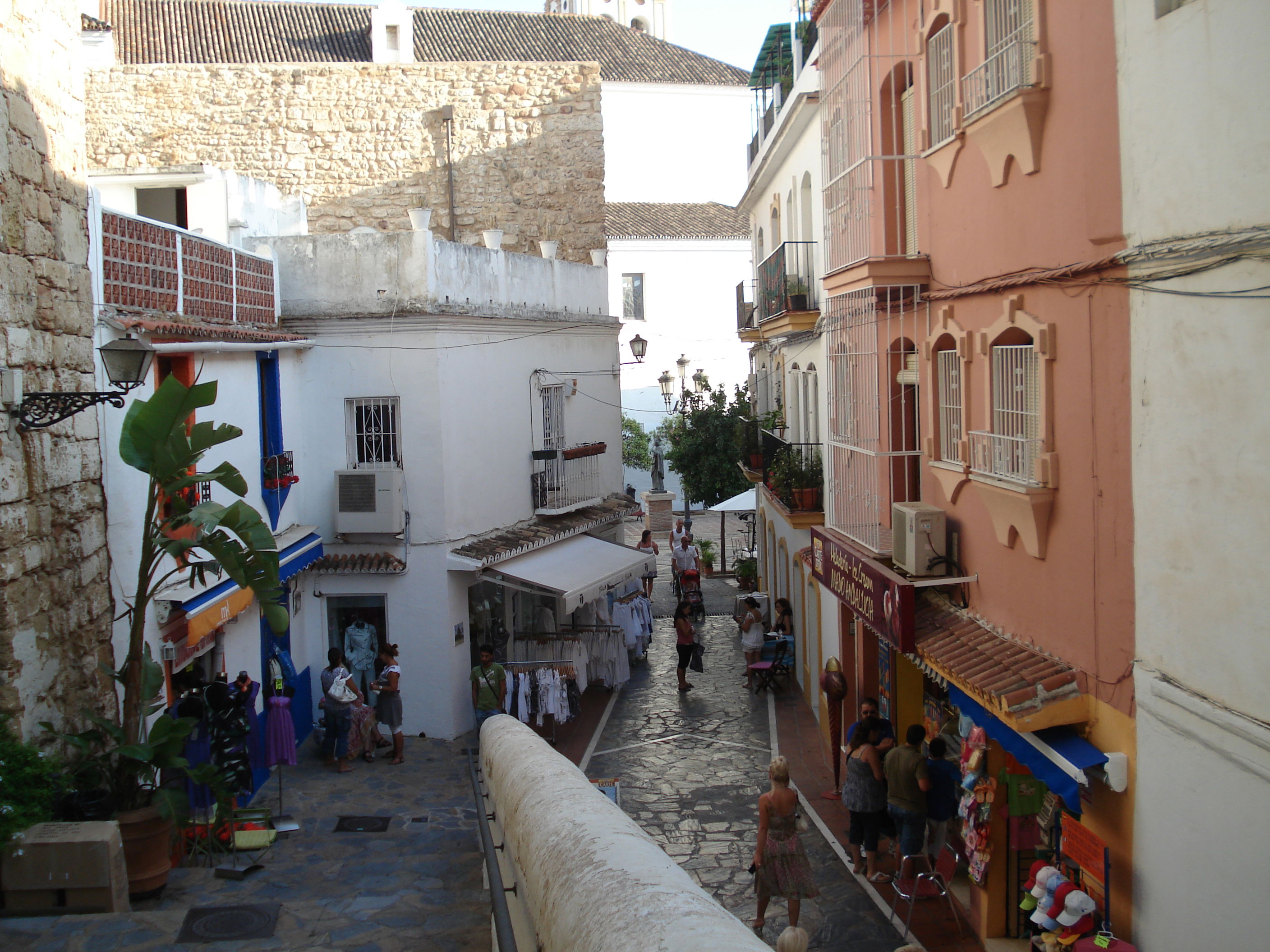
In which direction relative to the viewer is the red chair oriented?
to the viewer's left

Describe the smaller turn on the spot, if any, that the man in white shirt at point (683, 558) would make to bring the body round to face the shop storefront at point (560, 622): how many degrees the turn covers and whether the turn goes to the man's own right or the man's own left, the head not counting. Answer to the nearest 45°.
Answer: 0° — they already face it

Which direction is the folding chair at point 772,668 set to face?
to the viewer's left

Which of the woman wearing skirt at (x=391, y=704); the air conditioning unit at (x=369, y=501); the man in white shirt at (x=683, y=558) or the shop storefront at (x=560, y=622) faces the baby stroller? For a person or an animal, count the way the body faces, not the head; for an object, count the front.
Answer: the man in white shirt

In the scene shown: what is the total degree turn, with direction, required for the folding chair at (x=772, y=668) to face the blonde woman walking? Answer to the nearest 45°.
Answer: approximately 90° to its left

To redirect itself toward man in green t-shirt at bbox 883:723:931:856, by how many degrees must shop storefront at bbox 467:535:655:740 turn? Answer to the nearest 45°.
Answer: approximately 45° to its right

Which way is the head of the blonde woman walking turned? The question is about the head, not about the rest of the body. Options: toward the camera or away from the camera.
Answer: away from the camera

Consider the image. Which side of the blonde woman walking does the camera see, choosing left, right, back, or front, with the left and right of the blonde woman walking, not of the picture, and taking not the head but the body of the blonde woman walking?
back

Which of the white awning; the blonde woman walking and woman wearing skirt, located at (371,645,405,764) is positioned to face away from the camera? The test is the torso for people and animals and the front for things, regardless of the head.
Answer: the blonde woman walking
